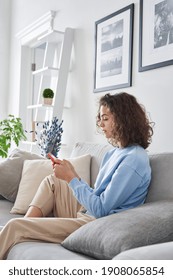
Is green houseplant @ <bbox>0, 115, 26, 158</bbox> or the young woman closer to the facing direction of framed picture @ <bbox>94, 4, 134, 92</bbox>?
the young woman

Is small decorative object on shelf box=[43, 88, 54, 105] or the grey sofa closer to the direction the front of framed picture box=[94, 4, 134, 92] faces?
the grey sofa

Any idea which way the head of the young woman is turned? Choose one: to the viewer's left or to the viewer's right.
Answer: to the viewer's left

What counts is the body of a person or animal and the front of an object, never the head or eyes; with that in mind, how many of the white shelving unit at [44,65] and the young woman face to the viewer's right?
0

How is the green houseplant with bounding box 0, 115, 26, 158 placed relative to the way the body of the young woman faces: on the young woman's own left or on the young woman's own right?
on the young woman's own right

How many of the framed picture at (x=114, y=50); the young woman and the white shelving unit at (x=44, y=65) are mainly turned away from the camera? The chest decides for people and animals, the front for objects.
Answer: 0

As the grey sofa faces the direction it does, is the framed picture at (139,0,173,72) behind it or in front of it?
behind

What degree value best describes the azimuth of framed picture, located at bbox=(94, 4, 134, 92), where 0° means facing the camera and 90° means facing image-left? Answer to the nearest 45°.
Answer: approximately 45°

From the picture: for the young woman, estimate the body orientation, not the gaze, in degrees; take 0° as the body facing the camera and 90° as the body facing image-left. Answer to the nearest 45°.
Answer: approximately 90°

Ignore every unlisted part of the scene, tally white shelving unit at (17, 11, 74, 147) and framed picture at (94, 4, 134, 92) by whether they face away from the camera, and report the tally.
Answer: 0

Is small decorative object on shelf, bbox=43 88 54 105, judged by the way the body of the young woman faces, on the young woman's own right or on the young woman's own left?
on the young woman's own right

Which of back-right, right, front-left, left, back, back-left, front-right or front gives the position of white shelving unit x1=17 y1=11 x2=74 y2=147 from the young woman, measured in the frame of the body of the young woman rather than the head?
right

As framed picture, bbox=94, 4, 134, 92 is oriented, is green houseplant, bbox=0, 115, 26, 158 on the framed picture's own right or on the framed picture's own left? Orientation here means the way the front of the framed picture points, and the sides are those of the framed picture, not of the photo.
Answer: on the framed picture's own right

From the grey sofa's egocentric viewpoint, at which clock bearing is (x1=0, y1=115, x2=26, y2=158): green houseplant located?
The green houseplant is roughly at 4 o'clock from the grey sofa.
